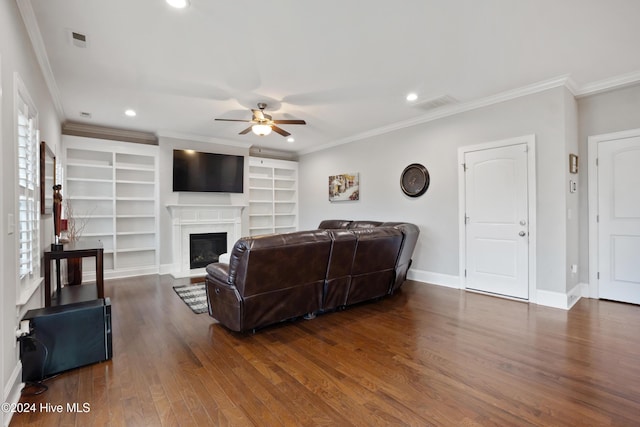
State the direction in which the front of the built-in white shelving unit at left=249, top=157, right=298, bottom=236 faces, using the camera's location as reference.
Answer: facing the viewer and to the right of the viewer

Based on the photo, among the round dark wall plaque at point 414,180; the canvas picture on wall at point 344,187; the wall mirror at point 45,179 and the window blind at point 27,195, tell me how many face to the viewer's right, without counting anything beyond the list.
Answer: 2

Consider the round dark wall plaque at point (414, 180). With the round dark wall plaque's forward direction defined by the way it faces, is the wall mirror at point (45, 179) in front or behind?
in front

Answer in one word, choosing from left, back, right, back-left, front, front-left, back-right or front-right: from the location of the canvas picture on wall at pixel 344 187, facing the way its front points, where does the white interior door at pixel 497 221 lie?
left

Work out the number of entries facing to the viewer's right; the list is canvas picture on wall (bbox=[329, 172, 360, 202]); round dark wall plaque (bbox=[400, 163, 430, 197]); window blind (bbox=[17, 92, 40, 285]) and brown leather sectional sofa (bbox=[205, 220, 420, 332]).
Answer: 1

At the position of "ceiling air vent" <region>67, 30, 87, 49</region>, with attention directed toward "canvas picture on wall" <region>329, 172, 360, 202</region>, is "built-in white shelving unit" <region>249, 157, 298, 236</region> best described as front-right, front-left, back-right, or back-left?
front-left

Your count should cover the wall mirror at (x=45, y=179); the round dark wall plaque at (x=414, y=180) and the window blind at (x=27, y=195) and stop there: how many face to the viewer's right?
2

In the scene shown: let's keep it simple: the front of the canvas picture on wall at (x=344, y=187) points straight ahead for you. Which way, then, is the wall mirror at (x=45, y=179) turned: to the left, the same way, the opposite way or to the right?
the opposite way

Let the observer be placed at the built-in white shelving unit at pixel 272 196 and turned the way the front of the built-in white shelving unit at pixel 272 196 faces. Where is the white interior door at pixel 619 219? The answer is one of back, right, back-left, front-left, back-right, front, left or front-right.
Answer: front

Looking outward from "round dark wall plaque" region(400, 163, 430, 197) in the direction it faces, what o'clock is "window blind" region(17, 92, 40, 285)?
The window blind is roughly at 12 o'clock from the round dark wall plaque.

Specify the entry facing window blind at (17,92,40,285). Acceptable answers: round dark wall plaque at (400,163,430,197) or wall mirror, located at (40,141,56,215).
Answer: the round dark wall plaque

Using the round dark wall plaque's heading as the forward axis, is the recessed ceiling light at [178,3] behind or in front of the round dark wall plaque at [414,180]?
in front

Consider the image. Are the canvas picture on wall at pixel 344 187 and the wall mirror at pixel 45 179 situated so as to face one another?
yes

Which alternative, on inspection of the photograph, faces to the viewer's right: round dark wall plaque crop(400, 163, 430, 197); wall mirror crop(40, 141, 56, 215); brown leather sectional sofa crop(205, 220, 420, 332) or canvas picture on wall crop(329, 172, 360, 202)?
the wall mirror
